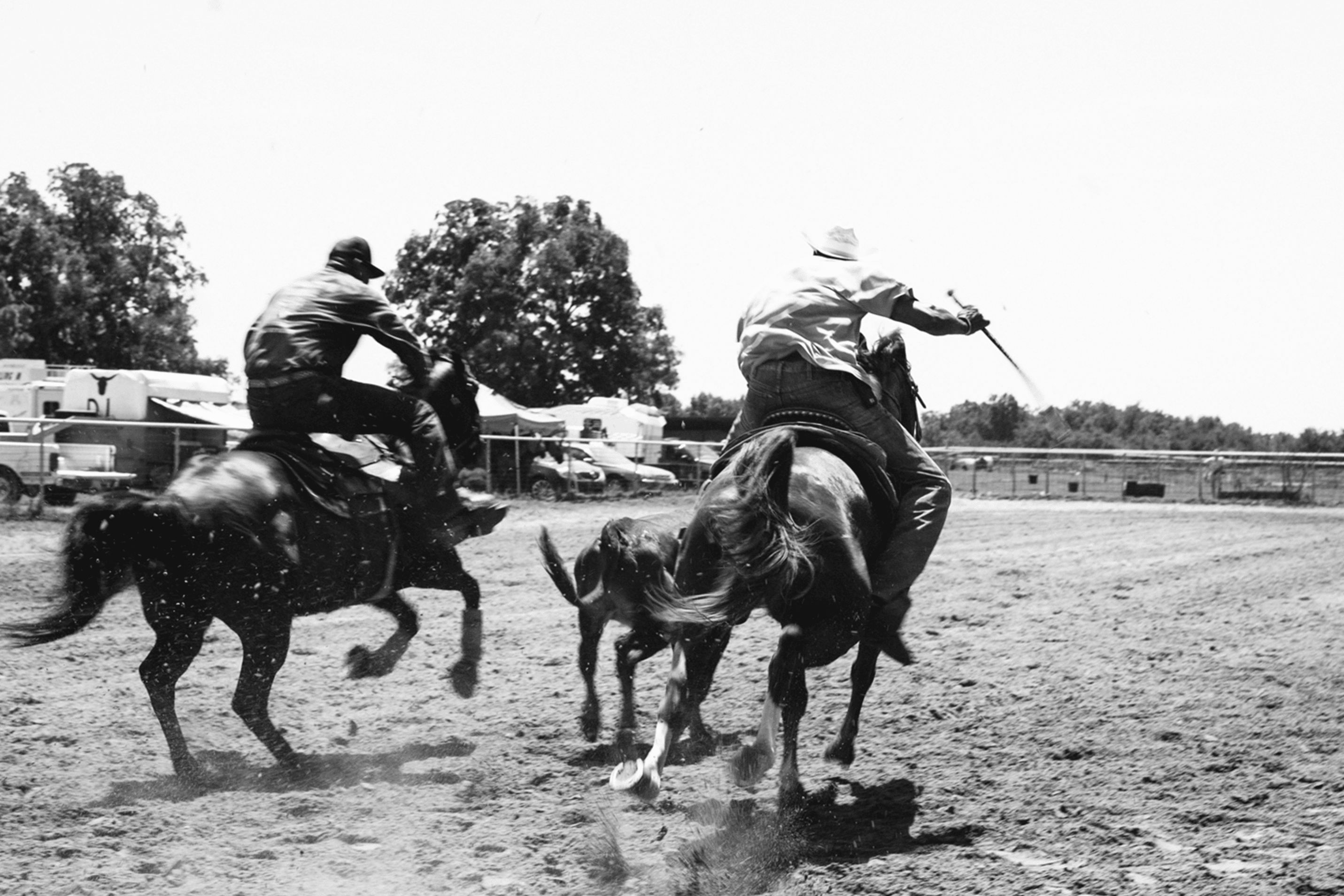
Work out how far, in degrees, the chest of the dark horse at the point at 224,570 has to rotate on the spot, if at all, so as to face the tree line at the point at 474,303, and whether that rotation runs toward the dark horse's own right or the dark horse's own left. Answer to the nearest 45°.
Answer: approximately 45° to the dark horse's own left

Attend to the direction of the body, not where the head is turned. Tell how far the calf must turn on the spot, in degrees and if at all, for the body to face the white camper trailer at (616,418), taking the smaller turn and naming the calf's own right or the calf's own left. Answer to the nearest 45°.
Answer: approximately 45° to the calf's own left

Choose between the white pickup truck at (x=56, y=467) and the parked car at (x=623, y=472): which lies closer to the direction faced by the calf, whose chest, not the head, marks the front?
the parked car

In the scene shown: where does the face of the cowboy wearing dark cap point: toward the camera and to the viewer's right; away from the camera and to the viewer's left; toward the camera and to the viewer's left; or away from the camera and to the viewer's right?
away from the camera and to the viewer's right

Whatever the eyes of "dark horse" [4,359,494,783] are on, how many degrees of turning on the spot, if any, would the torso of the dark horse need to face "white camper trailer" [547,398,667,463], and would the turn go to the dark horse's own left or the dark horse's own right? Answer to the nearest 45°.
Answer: approximately 45° to the dark horse's own left

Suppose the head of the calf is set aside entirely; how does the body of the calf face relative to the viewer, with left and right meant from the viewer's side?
facing away from the viewer and to the right of the viewer

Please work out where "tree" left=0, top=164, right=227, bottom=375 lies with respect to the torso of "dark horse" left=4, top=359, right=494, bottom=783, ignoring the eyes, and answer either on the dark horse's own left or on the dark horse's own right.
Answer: on the dark horse's own left

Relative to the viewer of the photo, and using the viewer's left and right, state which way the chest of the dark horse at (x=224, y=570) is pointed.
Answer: facing away from the viewer and to the right of the viewer
